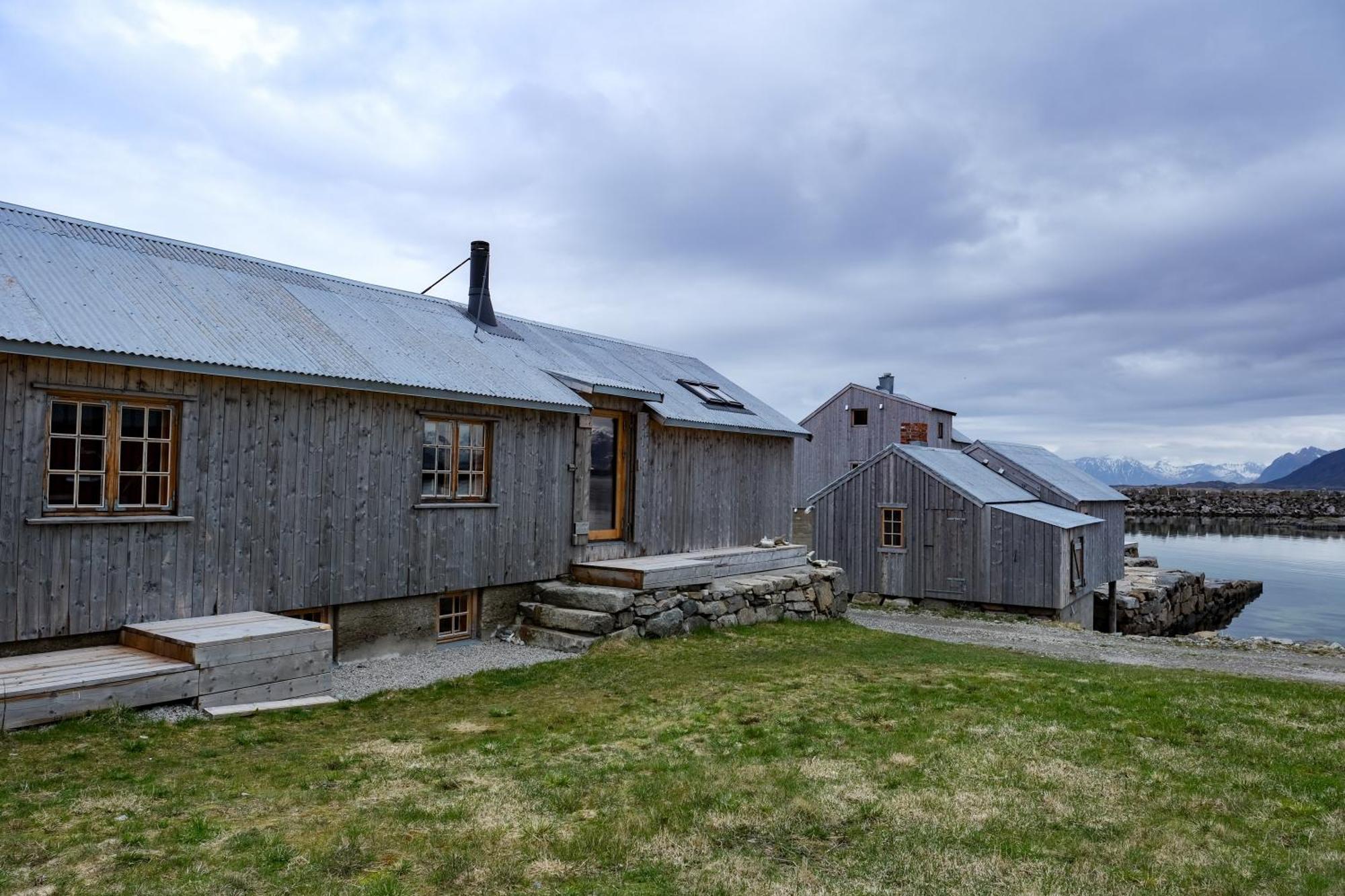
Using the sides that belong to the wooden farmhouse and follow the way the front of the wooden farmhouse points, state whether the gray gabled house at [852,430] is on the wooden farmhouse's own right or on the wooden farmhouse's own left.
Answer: on the wooden farmhouse's own left

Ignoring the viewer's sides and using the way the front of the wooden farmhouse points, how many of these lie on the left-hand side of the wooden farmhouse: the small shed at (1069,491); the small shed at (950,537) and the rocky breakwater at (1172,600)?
3

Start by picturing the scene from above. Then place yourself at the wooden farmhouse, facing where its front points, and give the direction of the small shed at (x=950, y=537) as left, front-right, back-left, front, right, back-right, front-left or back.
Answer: left

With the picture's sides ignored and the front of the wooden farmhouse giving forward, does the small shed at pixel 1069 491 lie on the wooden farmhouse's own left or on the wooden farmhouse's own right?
on the wooden farmhouse's own left
